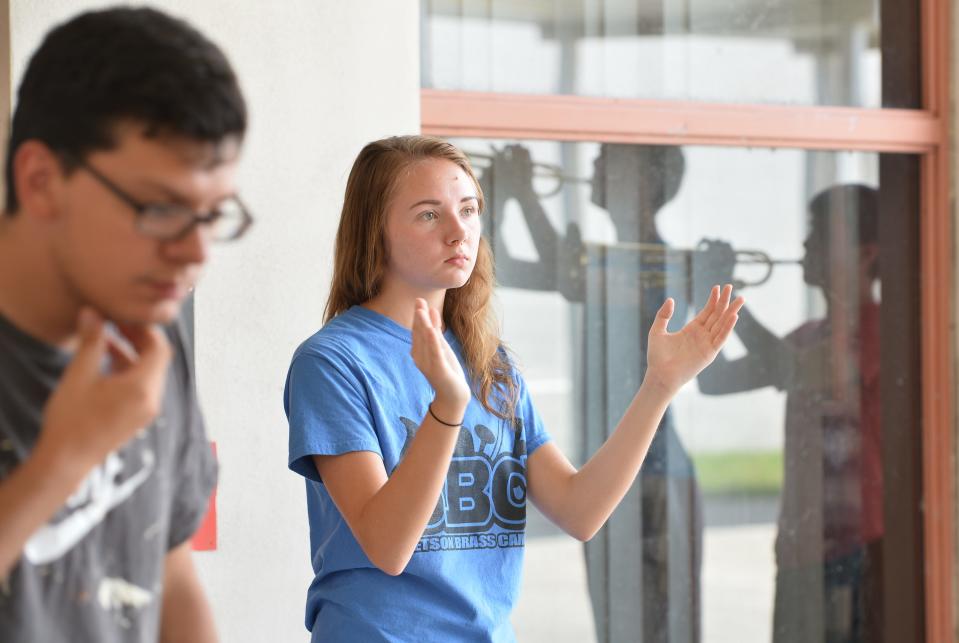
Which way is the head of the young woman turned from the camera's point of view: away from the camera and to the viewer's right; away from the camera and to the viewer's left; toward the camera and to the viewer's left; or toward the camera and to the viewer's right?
toward the camera and to the viewer's right

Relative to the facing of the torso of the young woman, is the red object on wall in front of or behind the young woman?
behind

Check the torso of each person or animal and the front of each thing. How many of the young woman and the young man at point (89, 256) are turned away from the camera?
0

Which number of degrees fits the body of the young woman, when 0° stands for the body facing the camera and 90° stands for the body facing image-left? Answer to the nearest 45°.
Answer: approximately 315°

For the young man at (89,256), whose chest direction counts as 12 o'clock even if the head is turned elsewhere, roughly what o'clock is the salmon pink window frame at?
The salmon pink window frame is roughly at 9 o'clock from the young man.

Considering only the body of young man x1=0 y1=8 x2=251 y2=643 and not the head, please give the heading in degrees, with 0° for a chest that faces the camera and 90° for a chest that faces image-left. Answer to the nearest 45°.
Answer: approximately 315°

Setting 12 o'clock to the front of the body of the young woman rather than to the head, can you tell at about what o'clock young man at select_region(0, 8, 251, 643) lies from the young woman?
The young man is roughly at 2 o'clock from the young woman.

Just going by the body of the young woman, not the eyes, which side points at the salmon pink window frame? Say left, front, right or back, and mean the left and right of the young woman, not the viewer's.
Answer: left

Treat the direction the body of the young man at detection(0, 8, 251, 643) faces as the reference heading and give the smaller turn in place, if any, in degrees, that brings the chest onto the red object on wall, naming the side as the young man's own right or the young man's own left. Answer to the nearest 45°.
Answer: approximately 135° to the young man's own left

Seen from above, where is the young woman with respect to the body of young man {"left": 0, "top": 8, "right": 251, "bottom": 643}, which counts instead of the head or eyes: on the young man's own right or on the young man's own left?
on the young man's own left
